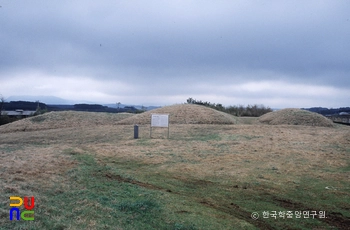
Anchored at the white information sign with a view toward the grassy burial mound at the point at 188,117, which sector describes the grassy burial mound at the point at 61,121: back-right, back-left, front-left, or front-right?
front-left

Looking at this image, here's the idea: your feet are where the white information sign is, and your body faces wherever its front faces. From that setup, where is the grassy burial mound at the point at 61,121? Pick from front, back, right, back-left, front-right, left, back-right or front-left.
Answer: back-right

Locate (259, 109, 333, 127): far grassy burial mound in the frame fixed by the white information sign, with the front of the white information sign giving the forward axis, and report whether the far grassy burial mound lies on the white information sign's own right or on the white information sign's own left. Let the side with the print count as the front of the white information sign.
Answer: on the white information sign's own left

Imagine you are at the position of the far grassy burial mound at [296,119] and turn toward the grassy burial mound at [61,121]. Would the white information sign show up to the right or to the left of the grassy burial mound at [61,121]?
left

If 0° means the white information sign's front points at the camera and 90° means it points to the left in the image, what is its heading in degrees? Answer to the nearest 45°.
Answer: approximately 0°

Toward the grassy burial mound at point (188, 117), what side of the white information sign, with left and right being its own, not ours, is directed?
back
